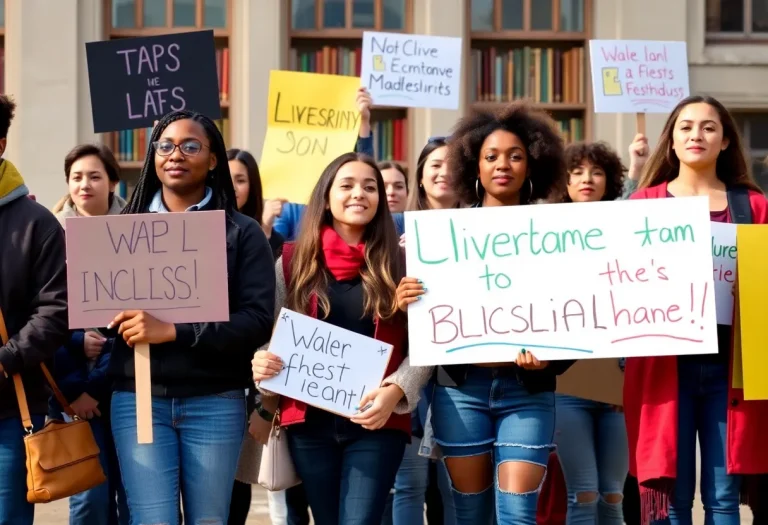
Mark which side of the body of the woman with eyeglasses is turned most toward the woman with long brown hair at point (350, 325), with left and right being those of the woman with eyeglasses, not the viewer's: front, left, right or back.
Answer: left

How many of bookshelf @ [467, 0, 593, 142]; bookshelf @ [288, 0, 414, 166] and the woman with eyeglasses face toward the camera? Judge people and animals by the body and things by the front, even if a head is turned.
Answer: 3

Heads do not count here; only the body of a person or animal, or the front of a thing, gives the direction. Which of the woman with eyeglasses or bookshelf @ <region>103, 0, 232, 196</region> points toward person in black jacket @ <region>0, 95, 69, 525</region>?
the bookshelf

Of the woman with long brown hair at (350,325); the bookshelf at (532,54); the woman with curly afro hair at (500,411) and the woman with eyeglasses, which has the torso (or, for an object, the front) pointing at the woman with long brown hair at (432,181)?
the bookshelf

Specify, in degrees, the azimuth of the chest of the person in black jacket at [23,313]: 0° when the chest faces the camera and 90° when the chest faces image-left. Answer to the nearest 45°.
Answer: approximately 45°

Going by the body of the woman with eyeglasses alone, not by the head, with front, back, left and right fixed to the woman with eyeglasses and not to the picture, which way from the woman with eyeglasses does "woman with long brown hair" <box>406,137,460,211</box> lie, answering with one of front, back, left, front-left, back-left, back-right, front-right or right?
back-left

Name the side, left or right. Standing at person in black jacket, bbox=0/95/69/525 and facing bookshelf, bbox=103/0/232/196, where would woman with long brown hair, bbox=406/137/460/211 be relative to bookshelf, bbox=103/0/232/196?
right

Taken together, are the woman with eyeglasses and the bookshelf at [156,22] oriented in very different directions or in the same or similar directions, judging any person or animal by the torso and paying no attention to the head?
same or similar directions

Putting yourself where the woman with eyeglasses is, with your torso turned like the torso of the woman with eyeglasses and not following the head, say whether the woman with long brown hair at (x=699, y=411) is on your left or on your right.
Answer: on your left

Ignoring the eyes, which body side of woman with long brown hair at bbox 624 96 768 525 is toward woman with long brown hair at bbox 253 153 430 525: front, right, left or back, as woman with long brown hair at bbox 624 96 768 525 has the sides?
right

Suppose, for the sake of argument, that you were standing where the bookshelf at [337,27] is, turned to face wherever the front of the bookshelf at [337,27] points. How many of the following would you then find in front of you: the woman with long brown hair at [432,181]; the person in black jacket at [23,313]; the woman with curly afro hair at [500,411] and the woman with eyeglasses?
4

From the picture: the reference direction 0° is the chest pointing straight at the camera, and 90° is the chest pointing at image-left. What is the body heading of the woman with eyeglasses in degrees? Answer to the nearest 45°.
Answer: approximately 0°

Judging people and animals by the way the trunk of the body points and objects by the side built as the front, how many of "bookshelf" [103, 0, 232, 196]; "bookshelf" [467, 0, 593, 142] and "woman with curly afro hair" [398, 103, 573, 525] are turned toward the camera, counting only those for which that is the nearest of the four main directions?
3

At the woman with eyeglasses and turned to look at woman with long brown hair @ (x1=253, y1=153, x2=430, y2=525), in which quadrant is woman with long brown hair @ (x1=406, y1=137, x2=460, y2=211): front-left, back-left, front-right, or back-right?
front-left

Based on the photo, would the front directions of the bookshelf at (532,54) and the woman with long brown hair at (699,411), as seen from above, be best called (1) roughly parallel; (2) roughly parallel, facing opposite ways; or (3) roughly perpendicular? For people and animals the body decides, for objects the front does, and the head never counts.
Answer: roughly parallel

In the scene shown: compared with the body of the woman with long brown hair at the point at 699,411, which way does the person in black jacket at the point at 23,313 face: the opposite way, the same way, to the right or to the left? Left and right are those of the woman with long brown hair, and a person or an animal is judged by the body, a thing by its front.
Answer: the same way

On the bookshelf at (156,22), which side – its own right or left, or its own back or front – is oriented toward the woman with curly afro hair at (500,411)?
front

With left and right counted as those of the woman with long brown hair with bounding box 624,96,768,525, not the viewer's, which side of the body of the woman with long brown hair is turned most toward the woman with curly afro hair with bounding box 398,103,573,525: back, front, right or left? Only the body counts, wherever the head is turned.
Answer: right

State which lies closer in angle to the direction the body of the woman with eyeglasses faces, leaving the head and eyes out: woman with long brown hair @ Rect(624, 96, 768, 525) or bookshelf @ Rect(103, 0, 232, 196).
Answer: the woman with long brown hair

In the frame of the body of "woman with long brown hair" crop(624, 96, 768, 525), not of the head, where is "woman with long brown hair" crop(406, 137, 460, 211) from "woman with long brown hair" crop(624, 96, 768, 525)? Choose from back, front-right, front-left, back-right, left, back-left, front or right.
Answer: back-right

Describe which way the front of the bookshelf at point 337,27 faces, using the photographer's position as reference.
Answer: facing the viewer

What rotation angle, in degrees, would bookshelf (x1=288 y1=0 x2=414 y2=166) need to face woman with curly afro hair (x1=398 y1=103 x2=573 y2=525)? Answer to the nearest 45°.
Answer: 0° — it already faces them
